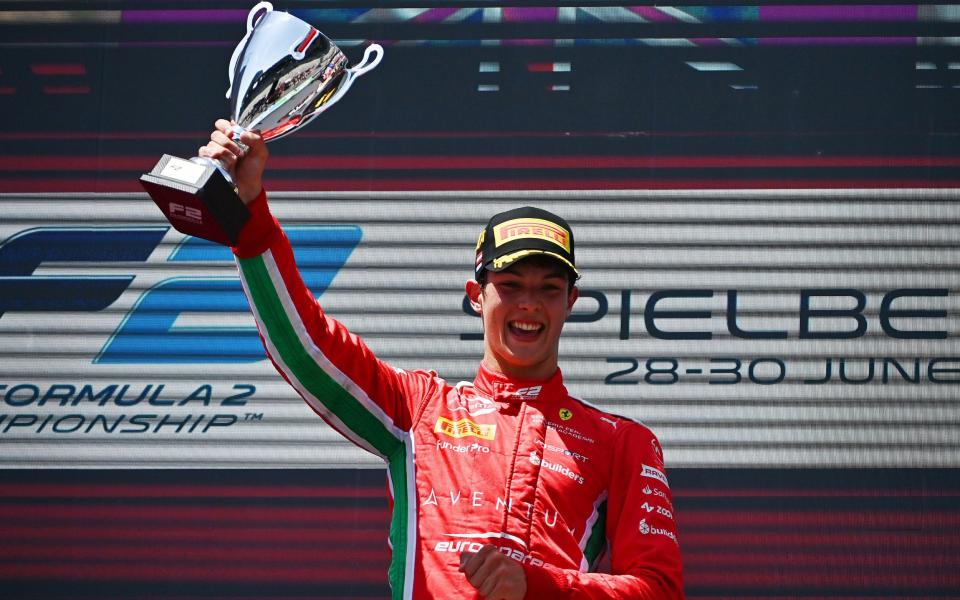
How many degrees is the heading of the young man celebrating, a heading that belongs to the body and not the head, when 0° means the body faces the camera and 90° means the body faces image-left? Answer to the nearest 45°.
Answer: approximately 0°
